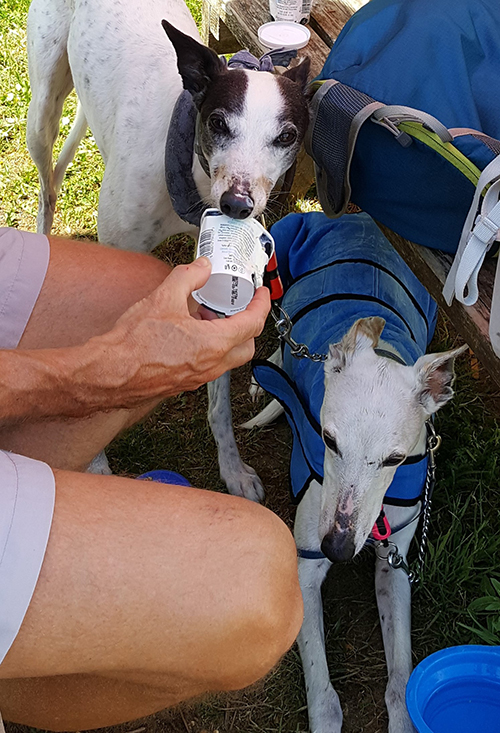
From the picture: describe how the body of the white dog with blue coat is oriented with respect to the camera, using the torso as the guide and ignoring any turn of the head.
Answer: toward the camera

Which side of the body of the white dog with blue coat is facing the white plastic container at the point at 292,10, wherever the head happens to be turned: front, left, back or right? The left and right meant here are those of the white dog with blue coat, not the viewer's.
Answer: back
